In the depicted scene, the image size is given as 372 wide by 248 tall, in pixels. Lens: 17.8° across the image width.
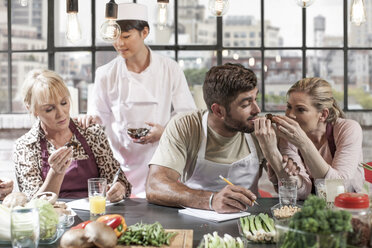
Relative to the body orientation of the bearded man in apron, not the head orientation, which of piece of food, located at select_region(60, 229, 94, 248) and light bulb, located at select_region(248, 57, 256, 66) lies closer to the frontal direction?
the piece of food

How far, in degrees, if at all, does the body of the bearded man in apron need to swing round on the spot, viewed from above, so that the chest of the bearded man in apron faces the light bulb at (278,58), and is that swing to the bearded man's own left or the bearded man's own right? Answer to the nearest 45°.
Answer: approximately 135° to the bearded man's own left

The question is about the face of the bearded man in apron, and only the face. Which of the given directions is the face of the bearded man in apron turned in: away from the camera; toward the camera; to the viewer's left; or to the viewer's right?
to the viewer's right

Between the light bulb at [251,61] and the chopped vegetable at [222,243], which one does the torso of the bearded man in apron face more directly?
the chopped vegetable

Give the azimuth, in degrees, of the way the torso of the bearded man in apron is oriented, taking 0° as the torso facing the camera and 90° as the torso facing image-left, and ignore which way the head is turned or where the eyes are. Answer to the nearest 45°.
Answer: approximately 315°

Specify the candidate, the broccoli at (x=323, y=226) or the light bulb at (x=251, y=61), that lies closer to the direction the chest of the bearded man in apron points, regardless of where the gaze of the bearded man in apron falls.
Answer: the broccoli
